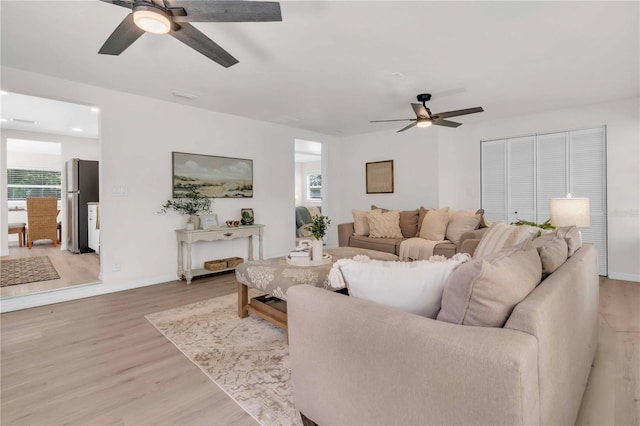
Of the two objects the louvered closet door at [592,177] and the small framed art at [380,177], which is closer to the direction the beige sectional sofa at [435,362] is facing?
the small framed art

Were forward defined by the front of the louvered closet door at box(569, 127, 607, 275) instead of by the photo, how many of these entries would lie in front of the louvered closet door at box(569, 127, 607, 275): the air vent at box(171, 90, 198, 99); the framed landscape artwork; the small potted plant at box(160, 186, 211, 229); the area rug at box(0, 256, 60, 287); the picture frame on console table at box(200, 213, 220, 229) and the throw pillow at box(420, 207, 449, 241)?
6

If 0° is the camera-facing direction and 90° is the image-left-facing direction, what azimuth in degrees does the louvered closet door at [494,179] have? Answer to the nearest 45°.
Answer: approximately 45°

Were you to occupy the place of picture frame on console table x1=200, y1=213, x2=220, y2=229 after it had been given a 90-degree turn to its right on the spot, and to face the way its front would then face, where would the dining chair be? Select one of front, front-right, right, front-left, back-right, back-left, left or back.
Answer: right

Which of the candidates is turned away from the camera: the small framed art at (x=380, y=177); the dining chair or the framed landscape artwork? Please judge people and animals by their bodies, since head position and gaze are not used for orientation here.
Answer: the dining chair

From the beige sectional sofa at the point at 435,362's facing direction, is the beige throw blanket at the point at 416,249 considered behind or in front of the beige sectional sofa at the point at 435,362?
in front

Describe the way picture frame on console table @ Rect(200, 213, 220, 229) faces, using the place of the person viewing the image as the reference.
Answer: facing the viewer and to the right of the viewer

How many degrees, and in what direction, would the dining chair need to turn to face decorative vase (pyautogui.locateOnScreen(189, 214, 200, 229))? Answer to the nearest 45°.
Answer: approximately 180°

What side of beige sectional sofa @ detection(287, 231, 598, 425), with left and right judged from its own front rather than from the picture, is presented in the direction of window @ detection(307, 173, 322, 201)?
front

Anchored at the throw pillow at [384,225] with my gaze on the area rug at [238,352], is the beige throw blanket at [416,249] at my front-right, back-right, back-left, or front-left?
front-left

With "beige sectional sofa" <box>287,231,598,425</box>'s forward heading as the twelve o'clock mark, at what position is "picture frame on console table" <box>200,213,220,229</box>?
The picture frame on console table is roughly at 12 o'clock from the beige sectional sofa.

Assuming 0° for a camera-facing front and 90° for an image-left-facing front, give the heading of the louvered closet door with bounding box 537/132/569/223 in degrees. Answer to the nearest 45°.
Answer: approximately 45°

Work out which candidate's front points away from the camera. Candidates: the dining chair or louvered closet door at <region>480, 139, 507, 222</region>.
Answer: the dining chair

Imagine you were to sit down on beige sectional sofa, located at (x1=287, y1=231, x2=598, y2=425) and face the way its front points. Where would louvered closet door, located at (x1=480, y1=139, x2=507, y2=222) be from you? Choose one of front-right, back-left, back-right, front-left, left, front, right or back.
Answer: front-right

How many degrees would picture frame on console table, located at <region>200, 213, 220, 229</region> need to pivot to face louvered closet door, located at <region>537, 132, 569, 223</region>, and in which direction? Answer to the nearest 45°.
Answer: approximately 45° to its left

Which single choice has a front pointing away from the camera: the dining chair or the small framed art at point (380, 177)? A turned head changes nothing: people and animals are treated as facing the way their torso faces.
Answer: the dining chair

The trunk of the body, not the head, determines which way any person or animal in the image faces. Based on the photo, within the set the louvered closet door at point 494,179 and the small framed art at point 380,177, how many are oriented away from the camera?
0
